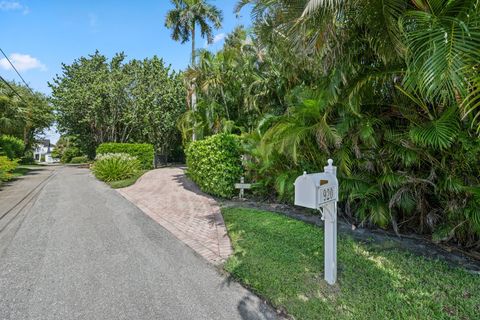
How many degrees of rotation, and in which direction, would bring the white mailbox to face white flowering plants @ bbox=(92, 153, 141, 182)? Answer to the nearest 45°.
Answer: approximately 90° to its right

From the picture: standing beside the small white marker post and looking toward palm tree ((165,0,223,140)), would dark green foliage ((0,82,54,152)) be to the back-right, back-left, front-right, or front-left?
front-left

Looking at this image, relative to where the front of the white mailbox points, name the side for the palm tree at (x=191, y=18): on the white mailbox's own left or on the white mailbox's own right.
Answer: on the white mailbox's own right

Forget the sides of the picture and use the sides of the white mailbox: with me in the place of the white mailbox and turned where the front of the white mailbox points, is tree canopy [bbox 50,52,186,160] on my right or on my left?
on my right

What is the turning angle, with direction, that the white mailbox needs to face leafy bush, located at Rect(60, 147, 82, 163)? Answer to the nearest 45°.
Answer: approximately 90° to its right

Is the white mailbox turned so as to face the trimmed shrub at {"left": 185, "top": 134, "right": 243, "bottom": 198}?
no

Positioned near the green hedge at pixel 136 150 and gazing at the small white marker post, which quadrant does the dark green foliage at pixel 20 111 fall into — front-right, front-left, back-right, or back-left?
back-right

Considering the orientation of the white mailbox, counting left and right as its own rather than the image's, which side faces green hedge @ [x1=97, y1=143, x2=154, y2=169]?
right

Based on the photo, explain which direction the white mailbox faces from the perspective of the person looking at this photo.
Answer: facing the viewer and to the left of the viewer
